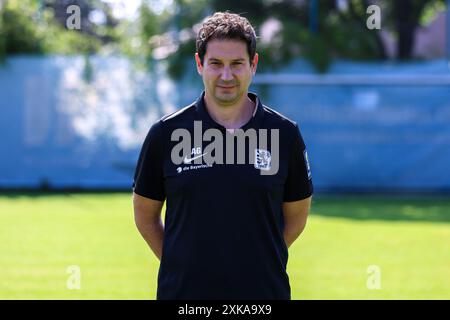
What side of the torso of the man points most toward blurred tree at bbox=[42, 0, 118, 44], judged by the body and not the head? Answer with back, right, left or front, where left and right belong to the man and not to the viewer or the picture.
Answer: back

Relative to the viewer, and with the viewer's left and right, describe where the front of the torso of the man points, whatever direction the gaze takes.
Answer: facing the viewer
